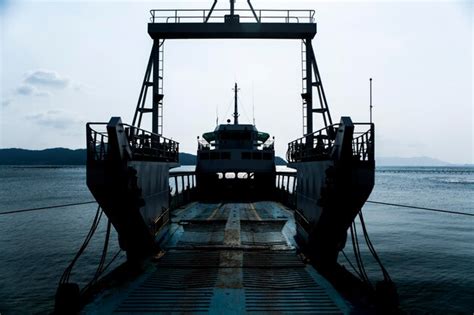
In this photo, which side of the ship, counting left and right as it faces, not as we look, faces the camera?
front
